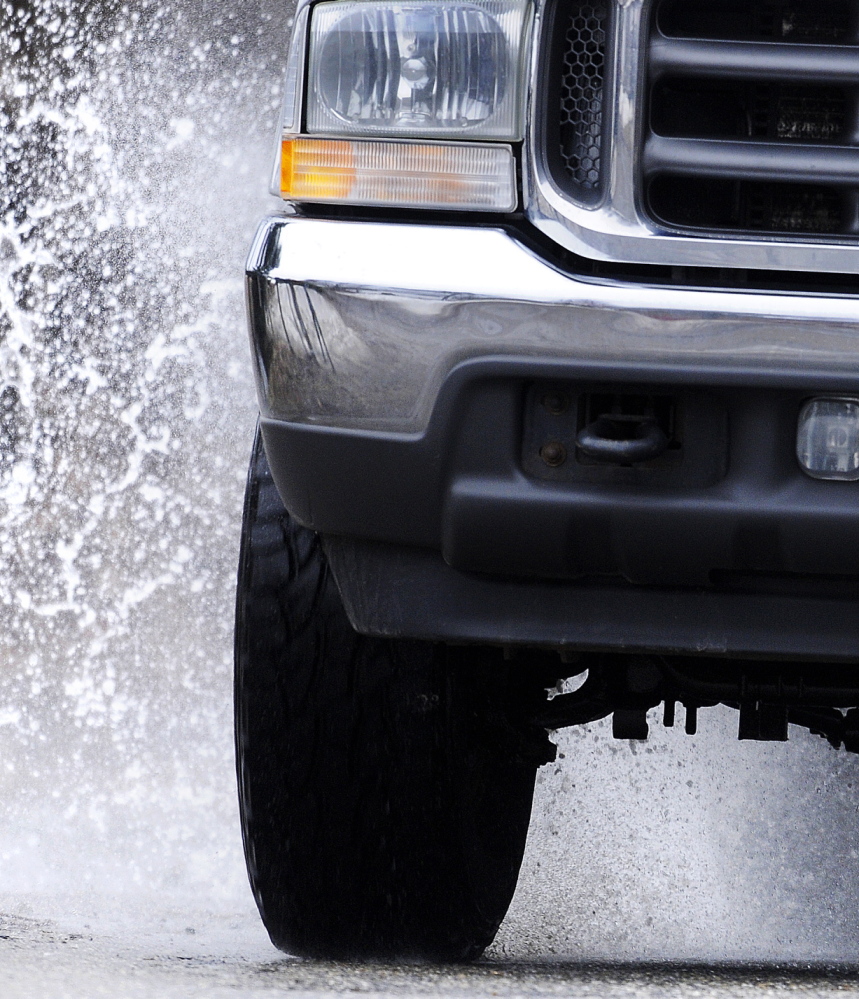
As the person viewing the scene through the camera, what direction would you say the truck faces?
facing the viewer
